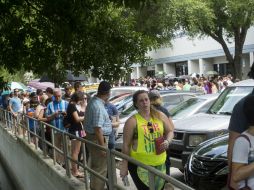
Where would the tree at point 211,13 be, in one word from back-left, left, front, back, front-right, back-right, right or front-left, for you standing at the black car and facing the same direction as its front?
back-right

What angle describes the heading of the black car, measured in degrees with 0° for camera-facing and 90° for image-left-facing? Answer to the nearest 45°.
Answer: approximately 45°

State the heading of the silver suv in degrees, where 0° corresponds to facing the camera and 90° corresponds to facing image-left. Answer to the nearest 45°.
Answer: approximately 45°

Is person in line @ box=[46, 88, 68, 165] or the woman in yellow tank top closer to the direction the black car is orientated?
the woman in yellow tank top

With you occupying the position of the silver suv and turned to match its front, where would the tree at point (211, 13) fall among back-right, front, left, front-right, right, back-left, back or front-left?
back-right

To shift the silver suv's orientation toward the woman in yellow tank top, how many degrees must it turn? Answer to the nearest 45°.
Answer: approximately 45° to its left
